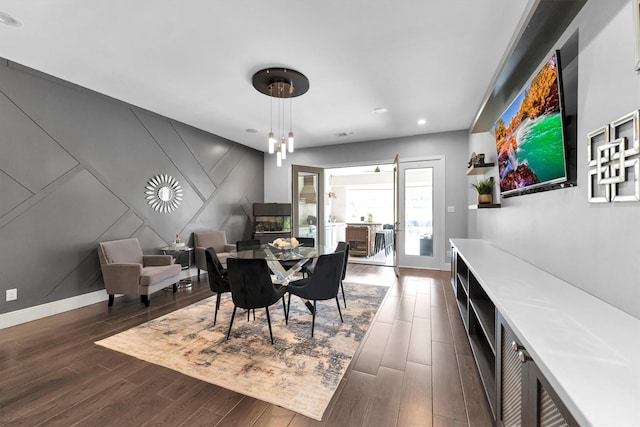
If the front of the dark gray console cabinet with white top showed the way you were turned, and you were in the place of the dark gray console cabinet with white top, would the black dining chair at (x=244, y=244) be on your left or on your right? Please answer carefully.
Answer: on your right

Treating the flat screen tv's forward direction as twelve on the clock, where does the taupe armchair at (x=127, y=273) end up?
The taupe armchair is roughly at 1 o'clock from the flat screen tv.

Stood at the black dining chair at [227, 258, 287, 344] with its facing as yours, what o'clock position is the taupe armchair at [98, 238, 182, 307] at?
The taupe armchair is roughly at 9 o'clock from the black dining chair.

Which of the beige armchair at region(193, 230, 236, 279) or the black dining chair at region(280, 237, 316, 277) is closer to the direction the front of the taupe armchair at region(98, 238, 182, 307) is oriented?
the black dining chair

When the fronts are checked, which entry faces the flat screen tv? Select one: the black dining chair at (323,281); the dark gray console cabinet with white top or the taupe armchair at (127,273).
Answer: the taupe armchair

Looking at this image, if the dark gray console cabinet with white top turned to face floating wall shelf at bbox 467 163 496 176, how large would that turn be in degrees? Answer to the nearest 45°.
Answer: approximately 135° to its right

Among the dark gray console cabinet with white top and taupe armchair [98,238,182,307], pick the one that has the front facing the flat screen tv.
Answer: the taupe armchair

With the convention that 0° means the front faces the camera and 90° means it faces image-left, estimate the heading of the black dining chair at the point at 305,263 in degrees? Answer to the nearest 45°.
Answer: approximately 45°

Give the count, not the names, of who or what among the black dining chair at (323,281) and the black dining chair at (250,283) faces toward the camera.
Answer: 0

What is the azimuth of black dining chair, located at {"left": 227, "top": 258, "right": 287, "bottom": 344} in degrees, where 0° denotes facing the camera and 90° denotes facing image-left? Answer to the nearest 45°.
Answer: approximately 225°

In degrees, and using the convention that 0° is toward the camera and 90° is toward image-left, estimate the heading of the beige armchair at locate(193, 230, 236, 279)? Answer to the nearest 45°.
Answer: approximately 315°

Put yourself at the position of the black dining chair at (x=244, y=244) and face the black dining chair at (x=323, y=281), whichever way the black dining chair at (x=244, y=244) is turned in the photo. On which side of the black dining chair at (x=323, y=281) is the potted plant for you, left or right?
left

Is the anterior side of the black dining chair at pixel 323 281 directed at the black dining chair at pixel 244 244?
yes

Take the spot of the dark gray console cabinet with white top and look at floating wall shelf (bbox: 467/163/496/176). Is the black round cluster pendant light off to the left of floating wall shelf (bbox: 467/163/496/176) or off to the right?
left
